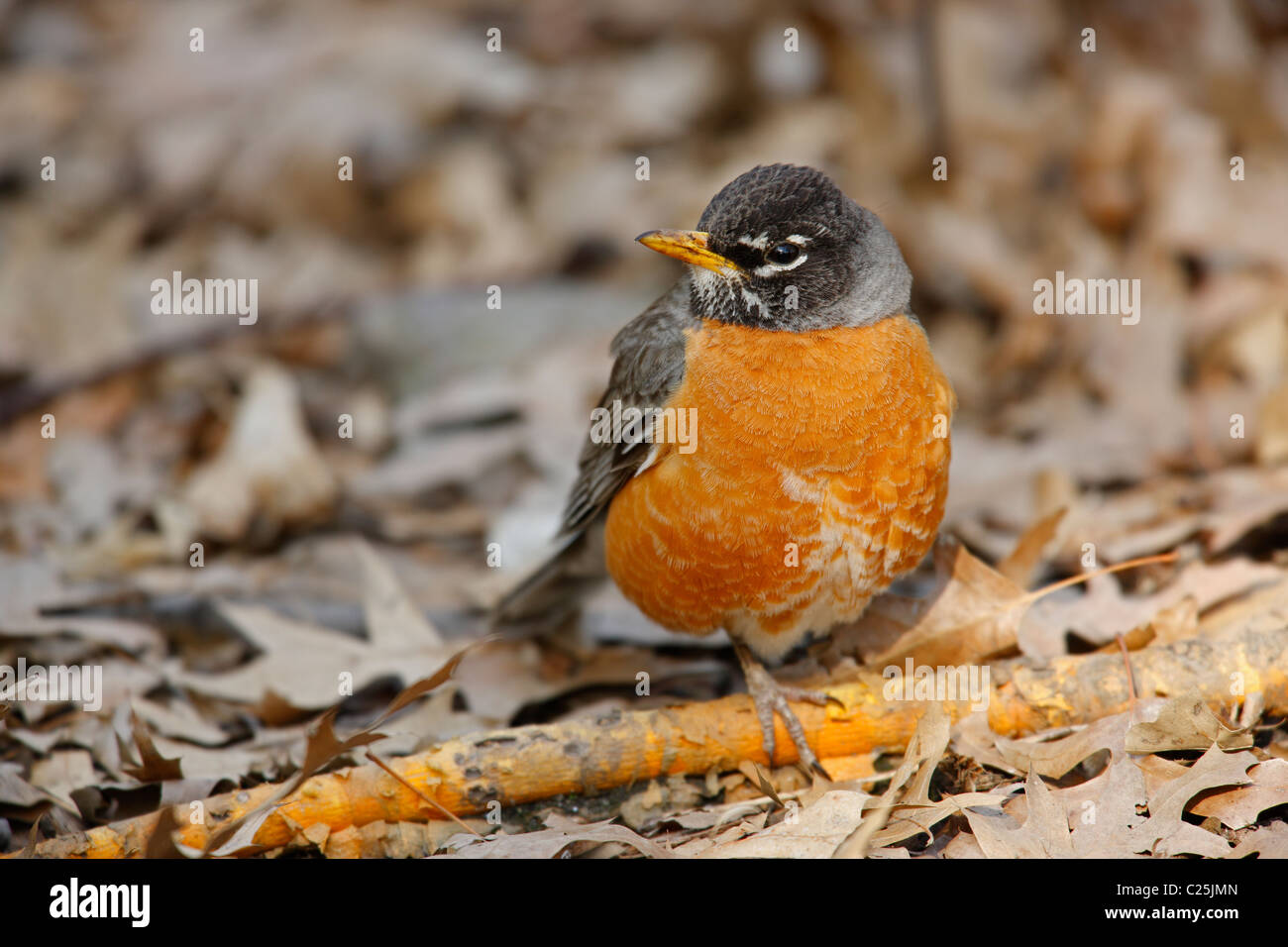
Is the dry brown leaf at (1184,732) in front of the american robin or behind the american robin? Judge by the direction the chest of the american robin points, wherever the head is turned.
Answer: in front

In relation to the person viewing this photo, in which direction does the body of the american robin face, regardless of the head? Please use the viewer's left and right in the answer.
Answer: facing the viewer and to the right of the viewer

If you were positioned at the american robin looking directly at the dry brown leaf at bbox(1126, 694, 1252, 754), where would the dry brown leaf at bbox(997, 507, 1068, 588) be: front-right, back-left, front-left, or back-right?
front-left

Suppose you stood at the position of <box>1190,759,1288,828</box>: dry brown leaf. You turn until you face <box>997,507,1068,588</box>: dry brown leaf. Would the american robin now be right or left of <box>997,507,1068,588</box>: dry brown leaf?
left

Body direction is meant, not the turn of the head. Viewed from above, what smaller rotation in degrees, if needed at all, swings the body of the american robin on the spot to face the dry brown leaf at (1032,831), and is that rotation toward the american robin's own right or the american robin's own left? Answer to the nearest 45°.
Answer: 0° — it already faces it

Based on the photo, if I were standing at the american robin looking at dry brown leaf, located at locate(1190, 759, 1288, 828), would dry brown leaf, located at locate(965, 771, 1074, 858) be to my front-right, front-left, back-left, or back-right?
front-right

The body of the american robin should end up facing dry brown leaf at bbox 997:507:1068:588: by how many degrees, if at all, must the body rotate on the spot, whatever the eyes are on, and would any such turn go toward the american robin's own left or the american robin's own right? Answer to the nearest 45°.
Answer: approximately 90° to the american robin's own left

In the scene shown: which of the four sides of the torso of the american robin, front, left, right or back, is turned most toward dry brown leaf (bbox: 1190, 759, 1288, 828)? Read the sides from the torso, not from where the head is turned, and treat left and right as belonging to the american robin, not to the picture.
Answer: front

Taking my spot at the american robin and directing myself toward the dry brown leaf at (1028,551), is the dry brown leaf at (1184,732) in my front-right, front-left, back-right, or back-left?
front-right
